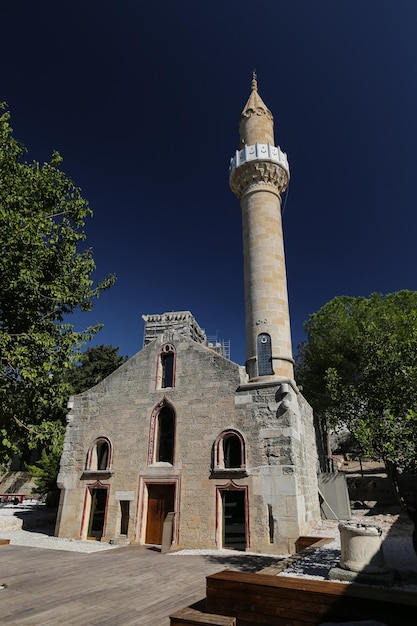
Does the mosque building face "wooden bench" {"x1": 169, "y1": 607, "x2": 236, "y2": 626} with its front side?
yes

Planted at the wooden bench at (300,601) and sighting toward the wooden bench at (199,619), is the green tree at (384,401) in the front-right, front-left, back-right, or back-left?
back-right

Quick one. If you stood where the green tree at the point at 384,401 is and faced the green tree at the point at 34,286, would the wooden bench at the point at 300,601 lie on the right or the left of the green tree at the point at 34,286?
left

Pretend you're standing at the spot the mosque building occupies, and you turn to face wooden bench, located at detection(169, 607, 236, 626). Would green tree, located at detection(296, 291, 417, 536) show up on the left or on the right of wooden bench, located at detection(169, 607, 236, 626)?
left

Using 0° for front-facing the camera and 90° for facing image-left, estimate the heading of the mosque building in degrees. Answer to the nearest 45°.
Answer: approximately 0°

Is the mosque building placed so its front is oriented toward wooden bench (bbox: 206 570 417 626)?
yes

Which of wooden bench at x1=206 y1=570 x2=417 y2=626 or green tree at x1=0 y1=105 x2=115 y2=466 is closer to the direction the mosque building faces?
the wooden bench

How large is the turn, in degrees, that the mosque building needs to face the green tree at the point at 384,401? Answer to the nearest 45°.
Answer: approximately 45° to its left

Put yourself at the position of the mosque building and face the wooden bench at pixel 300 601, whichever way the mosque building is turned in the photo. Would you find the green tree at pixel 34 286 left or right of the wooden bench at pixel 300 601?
right
